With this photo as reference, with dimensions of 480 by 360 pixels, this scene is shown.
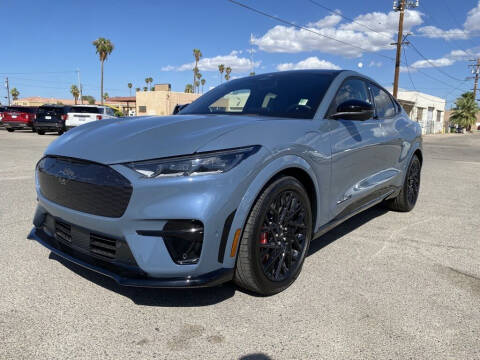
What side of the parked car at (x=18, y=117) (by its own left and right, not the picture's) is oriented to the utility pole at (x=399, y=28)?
right

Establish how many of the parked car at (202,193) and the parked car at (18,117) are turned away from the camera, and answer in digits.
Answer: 1

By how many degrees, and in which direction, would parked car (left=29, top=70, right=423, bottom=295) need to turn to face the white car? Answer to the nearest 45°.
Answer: approximately 135° to its right

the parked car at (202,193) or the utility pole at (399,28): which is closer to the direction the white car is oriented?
the utility pole

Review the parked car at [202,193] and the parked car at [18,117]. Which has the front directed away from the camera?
the parked car at [18,117]

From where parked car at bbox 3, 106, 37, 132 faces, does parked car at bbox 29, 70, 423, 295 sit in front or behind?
behind

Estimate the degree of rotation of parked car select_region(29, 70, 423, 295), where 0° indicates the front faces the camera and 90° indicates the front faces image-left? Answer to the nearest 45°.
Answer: approximately 45°

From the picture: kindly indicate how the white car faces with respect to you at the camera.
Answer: facing away from the viewer and to the right of the viewer

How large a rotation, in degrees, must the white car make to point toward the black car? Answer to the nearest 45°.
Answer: approximately 90° to its left

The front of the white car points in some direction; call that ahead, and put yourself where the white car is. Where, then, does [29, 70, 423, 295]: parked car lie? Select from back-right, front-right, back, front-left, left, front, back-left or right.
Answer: back-right

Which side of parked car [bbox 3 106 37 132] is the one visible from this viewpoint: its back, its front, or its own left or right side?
back
